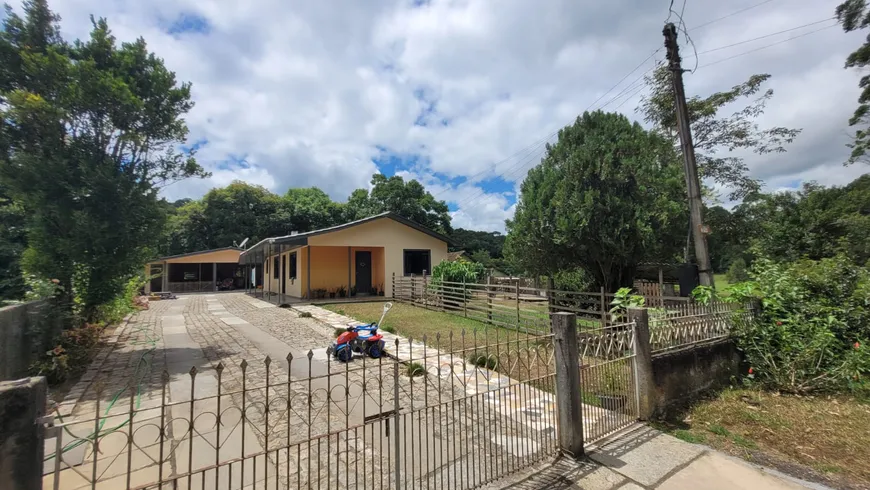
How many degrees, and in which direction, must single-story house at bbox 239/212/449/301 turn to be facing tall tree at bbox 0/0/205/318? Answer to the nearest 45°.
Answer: approximately 45° to its right

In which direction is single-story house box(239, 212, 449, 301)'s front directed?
toward the camera

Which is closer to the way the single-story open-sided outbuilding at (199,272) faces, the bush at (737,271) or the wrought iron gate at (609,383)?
the wrought iron gate

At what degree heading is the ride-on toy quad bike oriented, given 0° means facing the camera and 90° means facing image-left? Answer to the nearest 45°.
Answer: approximately 45°

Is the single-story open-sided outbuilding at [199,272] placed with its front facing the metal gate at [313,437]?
yes

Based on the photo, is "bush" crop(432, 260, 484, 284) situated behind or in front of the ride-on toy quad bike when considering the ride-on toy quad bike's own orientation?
behind

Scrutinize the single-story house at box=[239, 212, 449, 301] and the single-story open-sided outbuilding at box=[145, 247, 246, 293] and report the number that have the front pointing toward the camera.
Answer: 2

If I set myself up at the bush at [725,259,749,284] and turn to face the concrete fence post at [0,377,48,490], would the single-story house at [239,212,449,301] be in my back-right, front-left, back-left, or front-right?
front-right

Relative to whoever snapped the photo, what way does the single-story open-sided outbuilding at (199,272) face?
facing the viewer

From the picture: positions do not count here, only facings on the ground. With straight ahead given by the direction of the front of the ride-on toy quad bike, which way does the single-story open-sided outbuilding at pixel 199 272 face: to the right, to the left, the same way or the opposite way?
to the left

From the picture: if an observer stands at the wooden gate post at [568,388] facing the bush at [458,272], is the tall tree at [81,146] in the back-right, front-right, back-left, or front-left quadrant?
front-left

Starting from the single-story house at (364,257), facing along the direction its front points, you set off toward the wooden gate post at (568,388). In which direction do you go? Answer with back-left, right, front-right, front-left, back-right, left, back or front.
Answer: front

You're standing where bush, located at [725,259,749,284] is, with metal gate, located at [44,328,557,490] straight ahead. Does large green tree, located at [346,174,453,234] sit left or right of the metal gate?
right

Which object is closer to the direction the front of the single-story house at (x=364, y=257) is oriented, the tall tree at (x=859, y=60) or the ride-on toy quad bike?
the ride-on toy quad bike
